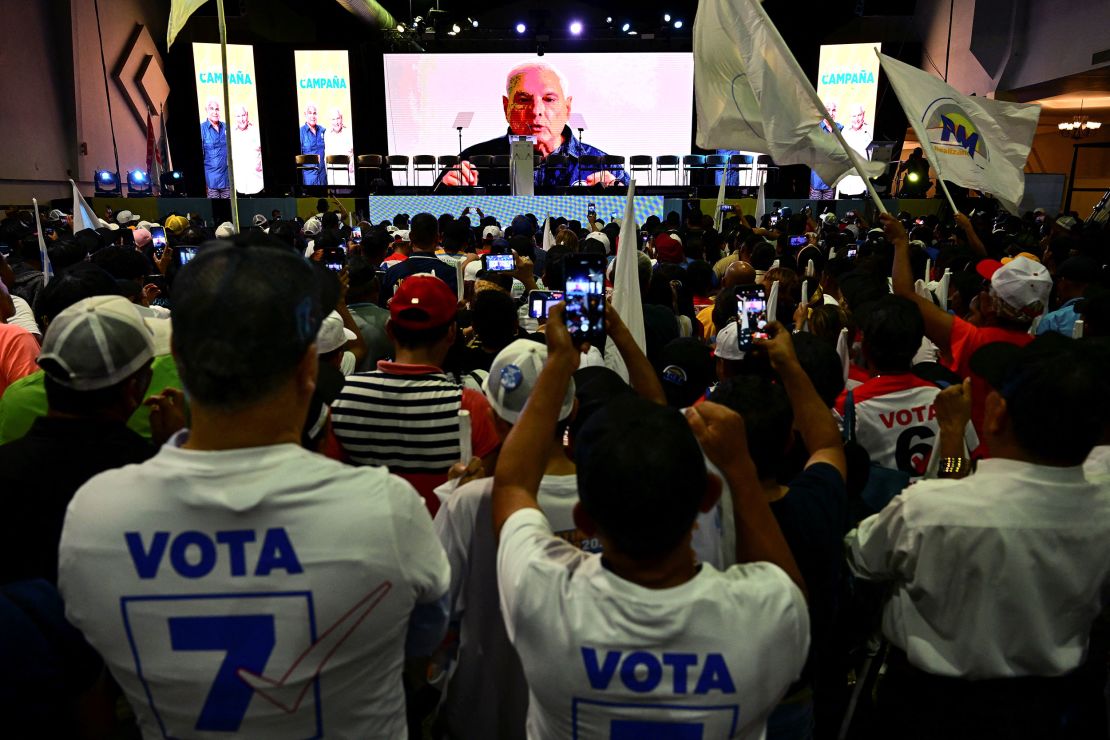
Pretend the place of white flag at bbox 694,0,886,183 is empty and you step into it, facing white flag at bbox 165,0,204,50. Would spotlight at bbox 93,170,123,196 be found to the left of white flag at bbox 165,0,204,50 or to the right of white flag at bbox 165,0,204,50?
right

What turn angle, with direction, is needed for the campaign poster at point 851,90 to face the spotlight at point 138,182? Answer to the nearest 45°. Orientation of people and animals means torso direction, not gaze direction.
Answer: approximately 90° to its right

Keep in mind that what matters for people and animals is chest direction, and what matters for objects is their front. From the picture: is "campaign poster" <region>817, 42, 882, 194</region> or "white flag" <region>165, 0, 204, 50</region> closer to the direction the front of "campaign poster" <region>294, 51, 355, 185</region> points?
the white flag

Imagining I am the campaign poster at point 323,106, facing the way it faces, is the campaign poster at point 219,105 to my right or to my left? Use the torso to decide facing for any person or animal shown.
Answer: on my right

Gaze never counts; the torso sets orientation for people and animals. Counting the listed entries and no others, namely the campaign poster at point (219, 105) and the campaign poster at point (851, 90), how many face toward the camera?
2

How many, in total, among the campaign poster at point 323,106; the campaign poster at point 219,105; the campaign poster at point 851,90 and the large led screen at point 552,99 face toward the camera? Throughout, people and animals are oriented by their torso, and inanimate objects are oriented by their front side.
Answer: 4

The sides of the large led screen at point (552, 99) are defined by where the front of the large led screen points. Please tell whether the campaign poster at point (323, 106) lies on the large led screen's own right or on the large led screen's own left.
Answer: on the large led screen's own right

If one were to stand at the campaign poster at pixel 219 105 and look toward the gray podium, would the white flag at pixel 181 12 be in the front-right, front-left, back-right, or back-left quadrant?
front-right

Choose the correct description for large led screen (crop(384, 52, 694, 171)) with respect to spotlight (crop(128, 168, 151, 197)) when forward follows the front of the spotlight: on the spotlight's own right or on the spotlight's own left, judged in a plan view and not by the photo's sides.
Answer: on the spotlight's own left

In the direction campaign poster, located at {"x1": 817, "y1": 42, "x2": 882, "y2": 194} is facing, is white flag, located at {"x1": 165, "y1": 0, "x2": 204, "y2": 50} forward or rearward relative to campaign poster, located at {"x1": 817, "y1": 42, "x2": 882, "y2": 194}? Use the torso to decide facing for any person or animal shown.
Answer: forward

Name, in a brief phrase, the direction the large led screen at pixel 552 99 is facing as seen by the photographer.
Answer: facing the viewer

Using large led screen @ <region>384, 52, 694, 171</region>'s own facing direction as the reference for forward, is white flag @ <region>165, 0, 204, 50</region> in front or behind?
in front

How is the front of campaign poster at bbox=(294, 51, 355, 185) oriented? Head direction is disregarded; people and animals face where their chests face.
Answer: toward the camera

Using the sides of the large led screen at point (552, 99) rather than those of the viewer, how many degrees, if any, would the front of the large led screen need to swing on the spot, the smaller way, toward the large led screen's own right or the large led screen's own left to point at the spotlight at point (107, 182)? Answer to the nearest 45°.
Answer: approximately 90° to the large led screen's own right

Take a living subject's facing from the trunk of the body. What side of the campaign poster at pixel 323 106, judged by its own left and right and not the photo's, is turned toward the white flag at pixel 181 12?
front

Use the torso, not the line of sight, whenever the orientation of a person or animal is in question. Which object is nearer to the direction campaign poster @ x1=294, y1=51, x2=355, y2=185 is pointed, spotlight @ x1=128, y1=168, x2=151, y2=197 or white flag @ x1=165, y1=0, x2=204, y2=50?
the white flag

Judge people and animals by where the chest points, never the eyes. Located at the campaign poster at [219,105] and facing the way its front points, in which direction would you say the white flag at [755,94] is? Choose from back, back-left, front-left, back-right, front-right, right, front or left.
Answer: front

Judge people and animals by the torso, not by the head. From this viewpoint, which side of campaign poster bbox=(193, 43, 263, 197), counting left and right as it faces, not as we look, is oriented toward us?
front

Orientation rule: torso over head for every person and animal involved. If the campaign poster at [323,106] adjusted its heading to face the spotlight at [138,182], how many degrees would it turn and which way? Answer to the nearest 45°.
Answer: approximately 90° to its right
